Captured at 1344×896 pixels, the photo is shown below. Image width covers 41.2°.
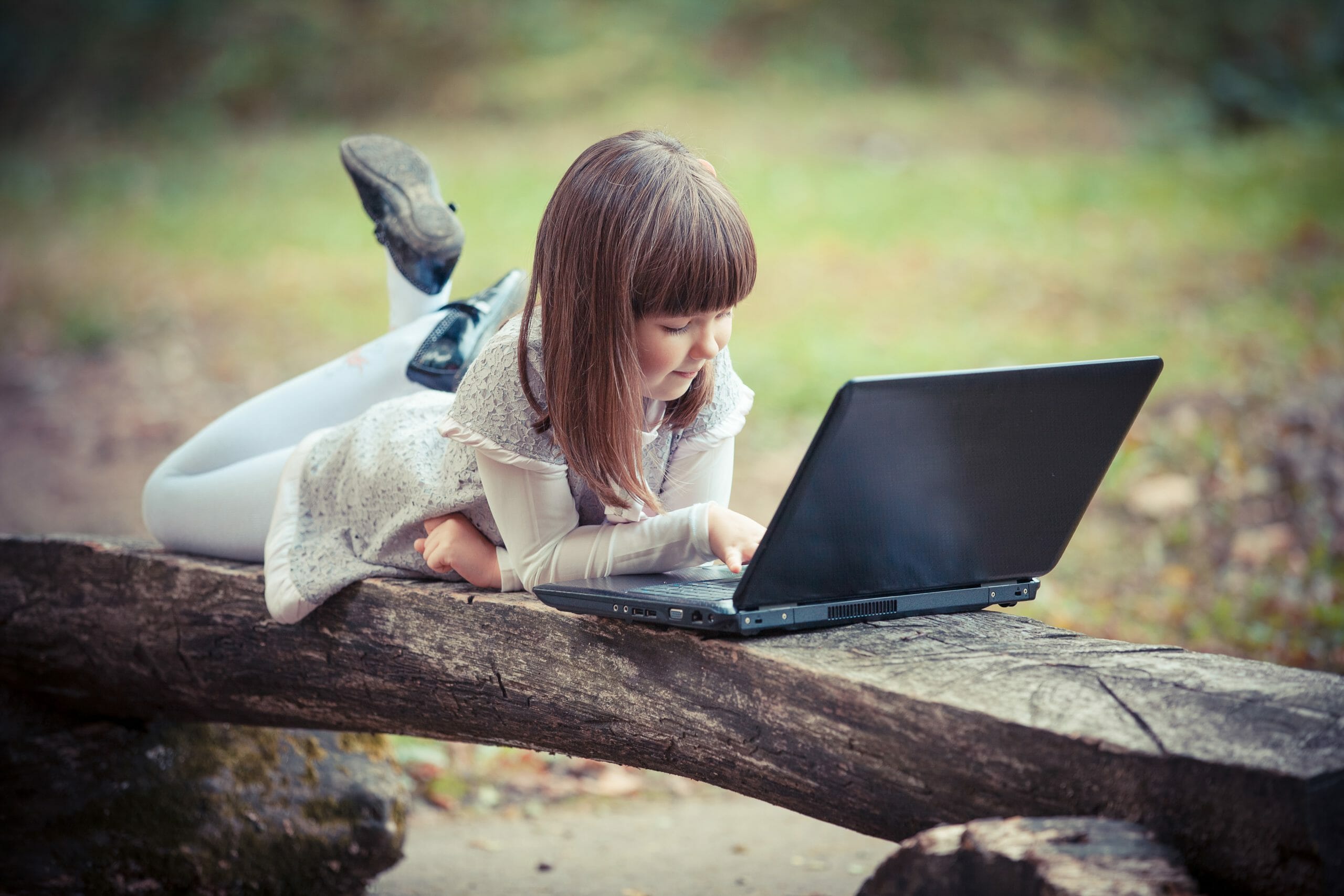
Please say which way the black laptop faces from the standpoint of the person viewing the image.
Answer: facing away from the viewer and to the left of the viewer

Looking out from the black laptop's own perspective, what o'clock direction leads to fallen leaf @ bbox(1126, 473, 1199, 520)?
The fallen leaf is roughly at 2 o'clock from the black laptop.

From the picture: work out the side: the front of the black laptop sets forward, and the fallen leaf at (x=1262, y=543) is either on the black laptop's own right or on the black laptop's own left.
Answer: on the black laptop's own right
